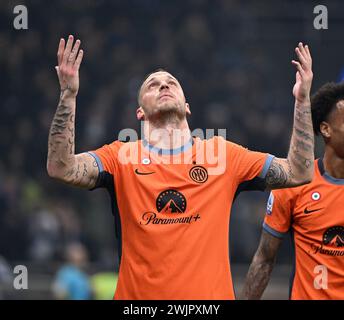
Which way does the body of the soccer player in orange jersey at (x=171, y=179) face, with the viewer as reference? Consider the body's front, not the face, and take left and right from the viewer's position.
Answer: facing the viewer

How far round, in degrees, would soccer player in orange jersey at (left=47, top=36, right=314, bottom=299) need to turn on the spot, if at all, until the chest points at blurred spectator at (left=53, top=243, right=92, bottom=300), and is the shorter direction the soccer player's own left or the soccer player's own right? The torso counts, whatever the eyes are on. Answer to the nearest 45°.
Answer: approximately 180°

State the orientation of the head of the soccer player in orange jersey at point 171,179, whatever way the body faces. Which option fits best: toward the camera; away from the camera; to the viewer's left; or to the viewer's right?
toward the camera

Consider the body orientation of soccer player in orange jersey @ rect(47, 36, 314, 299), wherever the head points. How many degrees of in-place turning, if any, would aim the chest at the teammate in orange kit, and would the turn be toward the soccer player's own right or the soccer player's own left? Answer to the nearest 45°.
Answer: approximately 135° to the soccer player's own left

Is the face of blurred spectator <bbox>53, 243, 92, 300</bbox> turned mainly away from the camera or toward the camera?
toward the camera
